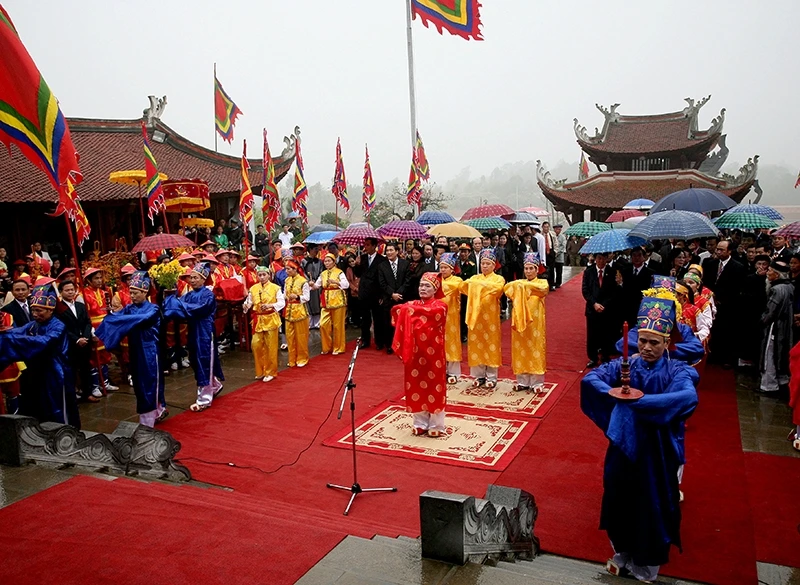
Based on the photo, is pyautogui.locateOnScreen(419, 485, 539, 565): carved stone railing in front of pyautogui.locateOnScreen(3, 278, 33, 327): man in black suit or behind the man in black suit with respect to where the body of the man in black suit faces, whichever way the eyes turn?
in front

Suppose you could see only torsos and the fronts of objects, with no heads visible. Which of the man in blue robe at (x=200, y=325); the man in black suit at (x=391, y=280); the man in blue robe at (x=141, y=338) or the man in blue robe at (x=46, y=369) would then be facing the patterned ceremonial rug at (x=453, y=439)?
the man in black suit

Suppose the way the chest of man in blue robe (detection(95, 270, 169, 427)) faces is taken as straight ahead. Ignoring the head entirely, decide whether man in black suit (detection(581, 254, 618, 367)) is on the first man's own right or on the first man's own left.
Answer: on the first man's own left

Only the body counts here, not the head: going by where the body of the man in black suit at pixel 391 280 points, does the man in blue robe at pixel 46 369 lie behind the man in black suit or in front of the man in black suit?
in front

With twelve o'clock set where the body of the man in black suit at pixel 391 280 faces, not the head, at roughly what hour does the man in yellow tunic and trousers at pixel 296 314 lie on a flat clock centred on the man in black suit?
The man in yellow tunic and trousers is roughly at 2 o'clock from the man in black suit.
